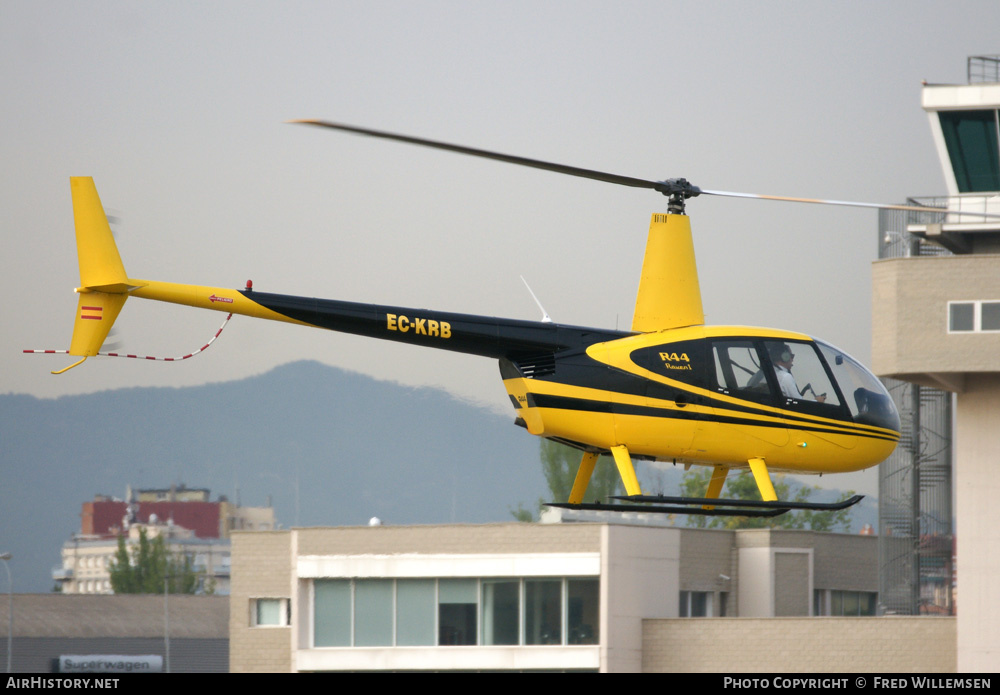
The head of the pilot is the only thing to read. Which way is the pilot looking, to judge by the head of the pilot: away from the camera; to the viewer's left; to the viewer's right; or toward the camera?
to the viewer's right

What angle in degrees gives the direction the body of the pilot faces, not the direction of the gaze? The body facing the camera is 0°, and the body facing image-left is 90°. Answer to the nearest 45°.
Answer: approximately 270°
